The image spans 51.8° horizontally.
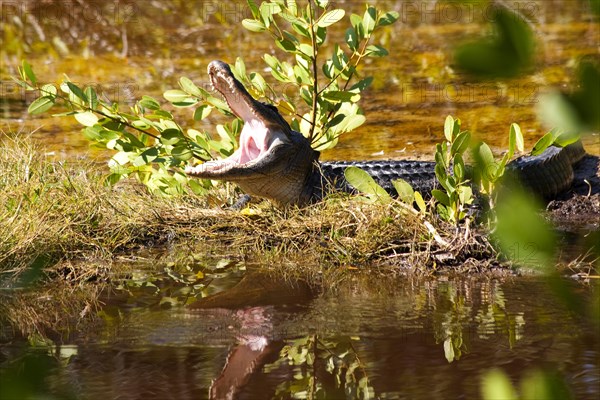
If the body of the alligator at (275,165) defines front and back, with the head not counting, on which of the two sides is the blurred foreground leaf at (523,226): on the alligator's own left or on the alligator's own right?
on the alligator's own left

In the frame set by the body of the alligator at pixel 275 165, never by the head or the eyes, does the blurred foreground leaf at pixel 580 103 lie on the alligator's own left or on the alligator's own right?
on the alligator's own left

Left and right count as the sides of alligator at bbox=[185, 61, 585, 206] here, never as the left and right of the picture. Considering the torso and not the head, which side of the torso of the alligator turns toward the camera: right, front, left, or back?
left

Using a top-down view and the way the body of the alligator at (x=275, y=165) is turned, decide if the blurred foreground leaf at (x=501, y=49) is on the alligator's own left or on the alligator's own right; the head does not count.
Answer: on the alligator's own left
